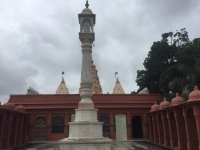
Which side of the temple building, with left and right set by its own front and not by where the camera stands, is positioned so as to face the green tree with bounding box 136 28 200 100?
left

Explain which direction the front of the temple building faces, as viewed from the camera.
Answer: facing the viewer

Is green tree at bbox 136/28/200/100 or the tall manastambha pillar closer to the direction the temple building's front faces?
the tall manastambha pillar

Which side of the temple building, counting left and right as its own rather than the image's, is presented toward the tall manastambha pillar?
front
